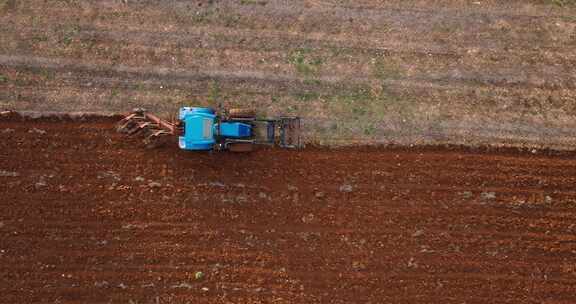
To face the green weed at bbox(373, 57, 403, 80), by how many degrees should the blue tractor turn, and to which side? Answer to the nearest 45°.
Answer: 0° — it already faces it

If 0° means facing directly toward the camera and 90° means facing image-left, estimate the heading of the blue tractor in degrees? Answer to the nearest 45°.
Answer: approximately 270°

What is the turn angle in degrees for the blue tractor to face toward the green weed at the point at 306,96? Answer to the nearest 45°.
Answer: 0° — it already faces it
